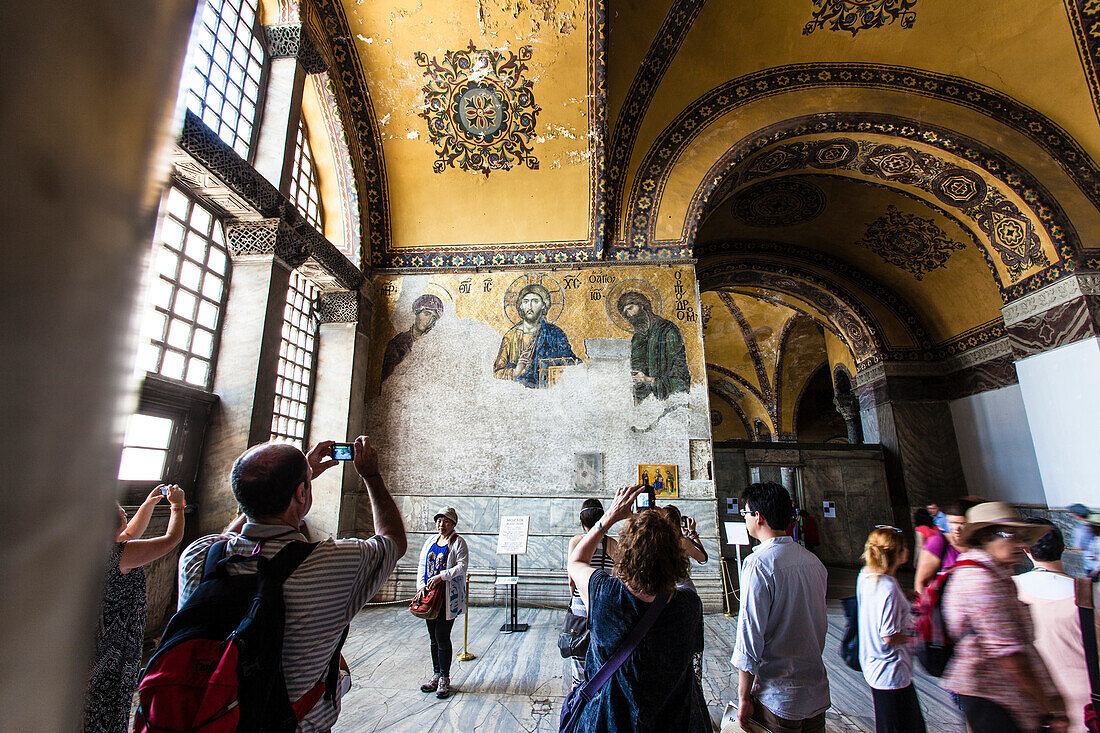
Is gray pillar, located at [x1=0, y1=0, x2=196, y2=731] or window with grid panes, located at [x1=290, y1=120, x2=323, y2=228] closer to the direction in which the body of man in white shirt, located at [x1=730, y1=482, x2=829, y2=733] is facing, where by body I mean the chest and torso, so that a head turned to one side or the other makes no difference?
the window with grid panes

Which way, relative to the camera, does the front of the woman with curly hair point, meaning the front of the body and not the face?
away from the camera

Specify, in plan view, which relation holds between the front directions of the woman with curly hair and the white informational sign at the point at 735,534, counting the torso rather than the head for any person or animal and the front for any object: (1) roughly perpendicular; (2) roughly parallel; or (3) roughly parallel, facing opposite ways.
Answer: roughly parallel, facing opposite ways

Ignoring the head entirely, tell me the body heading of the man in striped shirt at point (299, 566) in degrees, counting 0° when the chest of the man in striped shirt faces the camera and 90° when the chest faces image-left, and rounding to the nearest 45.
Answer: approximately 225°

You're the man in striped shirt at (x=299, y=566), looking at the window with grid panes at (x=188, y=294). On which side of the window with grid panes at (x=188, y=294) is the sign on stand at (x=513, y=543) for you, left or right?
right

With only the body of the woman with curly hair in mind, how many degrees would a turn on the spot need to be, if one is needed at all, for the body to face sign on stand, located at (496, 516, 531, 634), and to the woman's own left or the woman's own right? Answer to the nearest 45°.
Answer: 0° — they already face it

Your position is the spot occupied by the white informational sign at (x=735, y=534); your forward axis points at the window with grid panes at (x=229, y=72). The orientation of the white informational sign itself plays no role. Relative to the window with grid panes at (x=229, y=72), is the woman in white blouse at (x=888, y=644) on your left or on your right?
left

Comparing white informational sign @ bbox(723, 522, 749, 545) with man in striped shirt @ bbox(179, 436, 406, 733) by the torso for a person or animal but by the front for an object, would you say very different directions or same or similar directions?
very different directions

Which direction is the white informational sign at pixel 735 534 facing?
toward the camera

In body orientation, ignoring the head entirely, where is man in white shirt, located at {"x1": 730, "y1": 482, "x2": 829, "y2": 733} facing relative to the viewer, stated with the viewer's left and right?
facing away from the viewer and to the left of the viewer

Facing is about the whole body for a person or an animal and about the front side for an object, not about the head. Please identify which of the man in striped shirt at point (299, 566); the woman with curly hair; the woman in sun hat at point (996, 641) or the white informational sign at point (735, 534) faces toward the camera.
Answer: the white informational sign

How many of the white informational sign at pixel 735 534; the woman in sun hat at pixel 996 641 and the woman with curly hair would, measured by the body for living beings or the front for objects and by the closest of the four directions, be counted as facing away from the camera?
1
